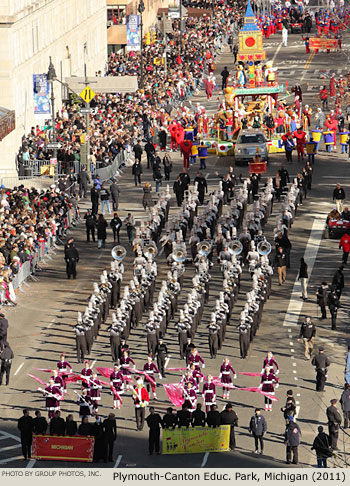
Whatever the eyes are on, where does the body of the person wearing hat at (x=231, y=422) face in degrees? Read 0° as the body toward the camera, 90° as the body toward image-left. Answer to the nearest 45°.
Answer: approximately 0°

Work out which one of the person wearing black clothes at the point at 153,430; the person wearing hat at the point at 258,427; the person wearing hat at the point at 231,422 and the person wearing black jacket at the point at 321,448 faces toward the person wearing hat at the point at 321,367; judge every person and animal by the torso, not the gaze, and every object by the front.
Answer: the person wearing black jacket at the point at 321,448

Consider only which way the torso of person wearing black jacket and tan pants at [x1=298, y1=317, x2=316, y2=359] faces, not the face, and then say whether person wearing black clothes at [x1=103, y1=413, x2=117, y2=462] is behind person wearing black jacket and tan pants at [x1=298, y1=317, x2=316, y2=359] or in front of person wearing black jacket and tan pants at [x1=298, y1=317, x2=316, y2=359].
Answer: in front

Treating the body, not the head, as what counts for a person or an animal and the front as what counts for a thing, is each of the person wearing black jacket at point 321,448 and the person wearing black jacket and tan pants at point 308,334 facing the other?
yes

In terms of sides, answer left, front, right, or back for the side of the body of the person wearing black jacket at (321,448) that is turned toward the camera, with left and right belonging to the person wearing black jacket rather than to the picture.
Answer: back

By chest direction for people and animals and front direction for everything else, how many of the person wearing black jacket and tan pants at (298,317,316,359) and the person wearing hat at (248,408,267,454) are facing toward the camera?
2

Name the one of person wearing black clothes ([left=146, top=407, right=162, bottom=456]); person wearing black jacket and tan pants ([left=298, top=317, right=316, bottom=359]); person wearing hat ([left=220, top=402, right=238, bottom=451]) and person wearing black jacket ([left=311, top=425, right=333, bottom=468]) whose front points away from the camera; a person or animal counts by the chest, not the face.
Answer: person wearing black jacket ([left=311, top=425, right=333, bottom=468])
